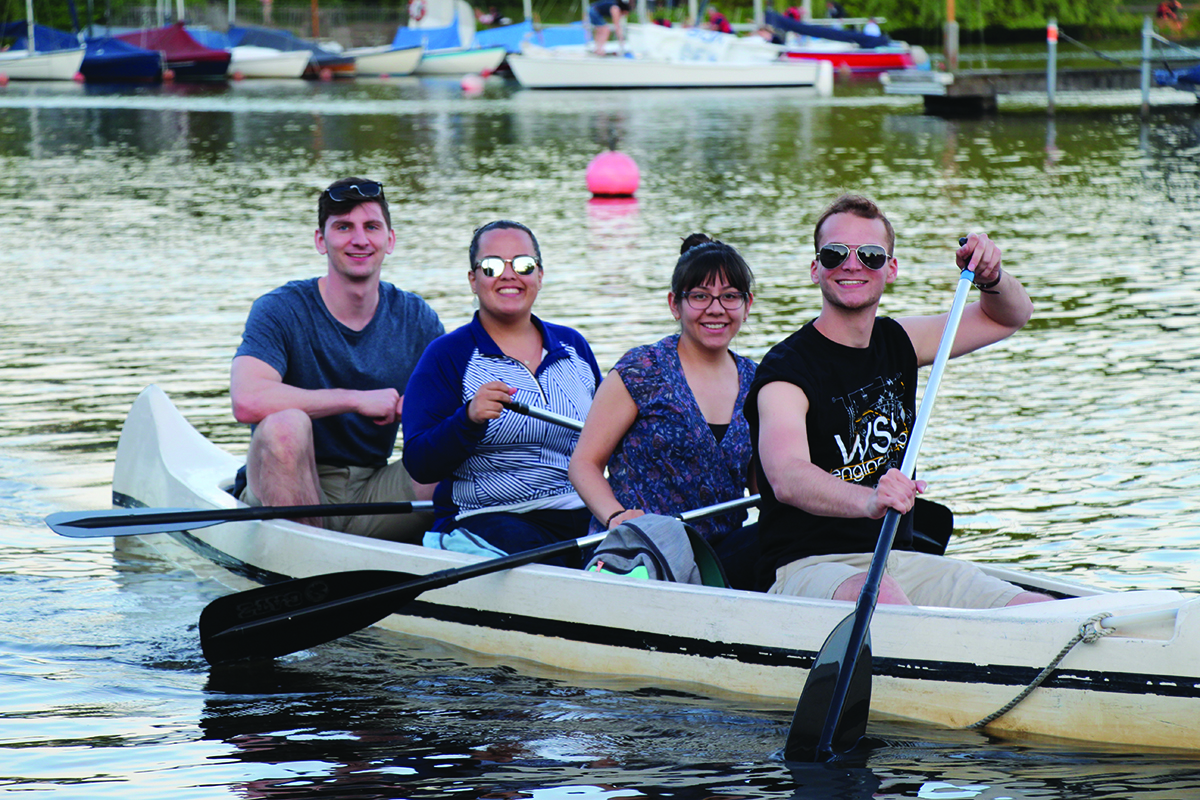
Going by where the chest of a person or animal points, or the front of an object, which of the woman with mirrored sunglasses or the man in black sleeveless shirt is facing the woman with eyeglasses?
the woman with mirrored sunglasses

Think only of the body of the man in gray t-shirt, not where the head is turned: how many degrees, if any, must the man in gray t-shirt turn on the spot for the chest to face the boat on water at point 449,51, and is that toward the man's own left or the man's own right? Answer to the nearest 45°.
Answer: approximately 180°

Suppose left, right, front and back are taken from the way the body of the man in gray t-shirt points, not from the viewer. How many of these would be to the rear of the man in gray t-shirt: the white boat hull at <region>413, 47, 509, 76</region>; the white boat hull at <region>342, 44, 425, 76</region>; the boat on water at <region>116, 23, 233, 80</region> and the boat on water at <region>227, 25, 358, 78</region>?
4

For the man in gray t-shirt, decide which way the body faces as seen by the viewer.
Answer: toward the camera

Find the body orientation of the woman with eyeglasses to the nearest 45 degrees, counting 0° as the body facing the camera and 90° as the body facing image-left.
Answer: approximately 315°

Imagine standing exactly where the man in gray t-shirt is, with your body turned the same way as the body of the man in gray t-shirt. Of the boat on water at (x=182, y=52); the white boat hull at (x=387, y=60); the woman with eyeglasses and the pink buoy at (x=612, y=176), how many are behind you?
3

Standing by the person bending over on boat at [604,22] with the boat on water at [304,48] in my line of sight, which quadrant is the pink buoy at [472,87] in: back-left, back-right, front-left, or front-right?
front-left

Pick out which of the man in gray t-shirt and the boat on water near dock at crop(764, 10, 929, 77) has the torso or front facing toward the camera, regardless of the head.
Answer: the man in gray t-shirt

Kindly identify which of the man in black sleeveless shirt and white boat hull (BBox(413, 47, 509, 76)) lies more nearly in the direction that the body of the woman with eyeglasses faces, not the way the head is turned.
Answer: the man in black sleeveless shirt

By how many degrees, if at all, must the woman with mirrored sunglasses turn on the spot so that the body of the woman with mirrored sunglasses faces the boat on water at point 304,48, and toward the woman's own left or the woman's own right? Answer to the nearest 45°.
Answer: approximately 135° to the woman's own left

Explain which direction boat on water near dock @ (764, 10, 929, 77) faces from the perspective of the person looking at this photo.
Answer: facing to the left of the viewer

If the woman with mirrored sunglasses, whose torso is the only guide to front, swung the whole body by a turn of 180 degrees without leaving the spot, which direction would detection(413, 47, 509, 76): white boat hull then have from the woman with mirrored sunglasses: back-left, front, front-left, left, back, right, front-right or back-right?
front-right

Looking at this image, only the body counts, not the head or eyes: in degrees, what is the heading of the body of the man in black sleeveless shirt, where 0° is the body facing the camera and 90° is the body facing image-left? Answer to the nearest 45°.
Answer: approximately 315°
